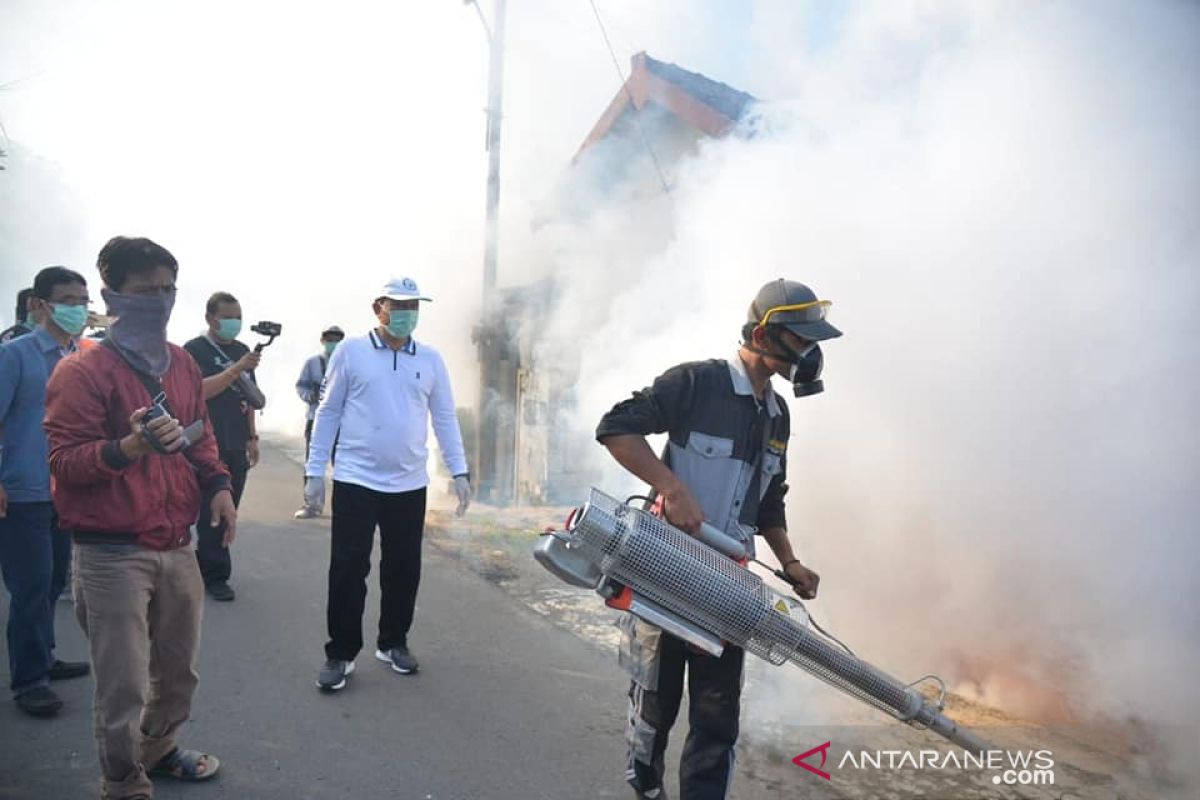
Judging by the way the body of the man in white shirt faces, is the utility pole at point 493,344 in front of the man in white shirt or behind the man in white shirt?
behind

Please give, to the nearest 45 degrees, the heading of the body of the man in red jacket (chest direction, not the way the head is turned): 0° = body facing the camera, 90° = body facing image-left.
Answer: approximately 315°

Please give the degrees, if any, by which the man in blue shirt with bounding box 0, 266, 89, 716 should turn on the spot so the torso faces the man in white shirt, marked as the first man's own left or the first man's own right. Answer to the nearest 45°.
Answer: approximately 45° to the first man's own left

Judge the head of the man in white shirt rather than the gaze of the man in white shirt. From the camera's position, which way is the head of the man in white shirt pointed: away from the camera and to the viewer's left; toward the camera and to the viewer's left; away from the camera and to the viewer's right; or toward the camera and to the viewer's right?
toward the camera and to the viewer's right

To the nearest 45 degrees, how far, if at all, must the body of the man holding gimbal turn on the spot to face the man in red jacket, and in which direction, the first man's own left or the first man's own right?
approximately 45° to the first man's own right

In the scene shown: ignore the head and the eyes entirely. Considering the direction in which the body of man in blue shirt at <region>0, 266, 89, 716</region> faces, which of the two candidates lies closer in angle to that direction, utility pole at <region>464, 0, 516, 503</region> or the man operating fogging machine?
the man operating fogging machine

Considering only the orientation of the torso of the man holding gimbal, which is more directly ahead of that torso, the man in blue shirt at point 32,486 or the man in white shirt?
the man in white shirt

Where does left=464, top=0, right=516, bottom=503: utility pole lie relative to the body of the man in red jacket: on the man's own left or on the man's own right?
on the man's own left

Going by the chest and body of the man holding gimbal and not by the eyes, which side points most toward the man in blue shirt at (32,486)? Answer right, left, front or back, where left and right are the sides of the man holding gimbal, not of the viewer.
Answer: right
